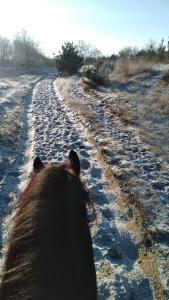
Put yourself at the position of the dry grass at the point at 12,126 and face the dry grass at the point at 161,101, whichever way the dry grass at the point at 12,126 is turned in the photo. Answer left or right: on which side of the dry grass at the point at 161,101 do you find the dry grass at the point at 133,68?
left

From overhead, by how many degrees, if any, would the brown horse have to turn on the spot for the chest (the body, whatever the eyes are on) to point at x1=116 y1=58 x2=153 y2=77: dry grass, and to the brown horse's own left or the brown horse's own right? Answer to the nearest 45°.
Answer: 0° — it already faces it

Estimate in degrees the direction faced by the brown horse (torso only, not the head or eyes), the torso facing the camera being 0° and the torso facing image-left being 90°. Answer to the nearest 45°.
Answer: approximately 180°

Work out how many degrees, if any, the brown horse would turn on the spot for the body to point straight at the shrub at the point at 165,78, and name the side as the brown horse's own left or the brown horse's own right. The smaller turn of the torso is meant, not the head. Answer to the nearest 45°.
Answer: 0° — it already faces it

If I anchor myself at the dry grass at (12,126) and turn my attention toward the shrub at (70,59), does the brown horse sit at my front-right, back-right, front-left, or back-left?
back-right

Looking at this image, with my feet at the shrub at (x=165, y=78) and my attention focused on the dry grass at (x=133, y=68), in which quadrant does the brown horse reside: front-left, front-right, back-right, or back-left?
back-left

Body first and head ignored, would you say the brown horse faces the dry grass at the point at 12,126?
yes

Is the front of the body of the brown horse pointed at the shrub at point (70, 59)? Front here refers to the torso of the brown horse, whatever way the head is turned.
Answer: yes
